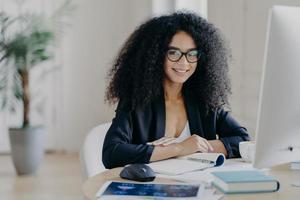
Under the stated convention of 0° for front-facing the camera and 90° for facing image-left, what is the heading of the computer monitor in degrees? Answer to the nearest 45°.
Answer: approximately 135°

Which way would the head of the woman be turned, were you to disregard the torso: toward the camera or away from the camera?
toward the camera

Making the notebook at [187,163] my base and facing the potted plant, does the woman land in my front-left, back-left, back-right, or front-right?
front-right

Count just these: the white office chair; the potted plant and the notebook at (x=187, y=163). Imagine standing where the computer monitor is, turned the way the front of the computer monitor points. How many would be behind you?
0

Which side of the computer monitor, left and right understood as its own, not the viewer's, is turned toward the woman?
front

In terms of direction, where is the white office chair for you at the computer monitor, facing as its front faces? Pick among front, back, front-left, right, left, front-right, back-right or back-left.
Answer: front

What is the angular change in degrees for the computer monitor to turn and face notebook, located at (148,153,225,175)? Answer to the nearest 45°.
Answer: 0° — it already faces it

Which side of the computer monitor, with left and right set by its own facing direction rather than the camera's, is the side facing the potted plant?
front

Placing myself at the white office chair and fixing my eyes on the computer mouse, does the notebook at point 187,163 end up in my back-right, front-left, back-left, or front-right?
front-left
